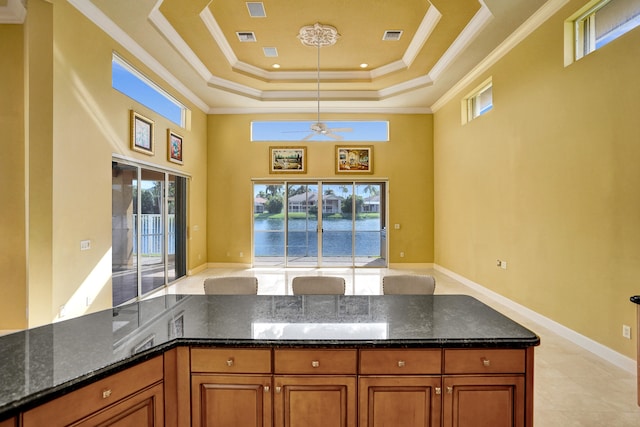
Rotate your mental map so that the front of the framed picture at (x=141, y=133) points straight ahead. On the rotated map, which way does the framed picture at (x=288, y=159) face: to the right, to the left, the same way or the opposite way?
to the right

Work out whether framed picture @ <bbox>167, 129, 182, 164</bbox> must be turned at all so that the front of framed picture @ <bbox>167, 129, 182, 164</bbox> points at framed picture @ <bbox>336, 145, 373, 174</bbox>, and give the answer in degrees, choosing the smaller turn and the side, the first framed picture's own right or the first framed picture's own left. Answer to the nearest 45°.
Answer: approximately 45° to the first framed picture's own left

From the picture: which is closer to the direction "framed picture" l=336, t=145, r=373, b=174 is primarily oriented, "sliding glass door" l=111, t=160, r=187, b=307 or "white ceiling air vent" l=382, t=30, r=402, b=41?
the white ceiling air vent

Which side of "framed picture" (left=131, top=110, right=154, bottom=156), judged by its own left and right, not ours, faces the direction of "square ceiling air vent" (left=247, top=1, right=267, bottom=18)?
front

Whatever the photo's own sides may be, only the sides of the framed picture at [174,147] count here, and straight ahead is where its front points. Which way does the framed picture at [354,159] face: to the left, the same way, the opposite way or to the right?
to the right

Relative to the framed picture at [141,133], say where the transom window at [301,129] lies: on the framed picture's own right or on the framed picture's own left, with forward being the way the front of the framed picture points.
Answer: on the framed picture's own left

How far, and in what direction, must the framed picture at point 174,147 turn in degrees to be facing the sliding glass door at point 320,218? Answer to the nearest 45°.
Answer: approximately 45° to its left

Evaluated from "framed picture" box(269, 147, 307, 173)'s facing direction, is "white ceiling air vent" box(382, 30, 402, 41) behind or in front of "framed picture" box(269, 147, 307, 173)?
in front

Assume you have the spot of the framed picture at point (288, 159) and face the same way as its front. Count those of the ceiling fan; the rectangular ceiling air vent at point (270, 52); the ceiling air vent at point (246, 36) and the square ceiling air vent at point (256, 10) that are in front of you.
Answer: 4

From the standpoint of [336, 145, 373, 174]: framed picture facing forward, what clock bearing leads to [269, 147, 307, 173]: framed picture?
[269, 147, 307, 173]: framed picture is roughly at 3 o'clock from [336, 145, 373, 174]: framed picture.

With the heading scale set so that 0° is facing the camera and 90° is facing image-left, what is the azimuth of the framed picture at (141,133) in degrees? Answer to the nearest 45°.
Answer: approximately 315°

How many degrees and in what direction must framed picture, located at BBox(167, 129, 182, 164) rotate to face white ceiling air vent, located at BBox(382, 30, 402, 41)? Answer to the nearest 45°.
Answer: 0° — it already faces it

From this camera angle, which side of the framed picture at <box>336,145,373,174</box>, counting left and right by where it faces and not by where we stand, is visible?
front

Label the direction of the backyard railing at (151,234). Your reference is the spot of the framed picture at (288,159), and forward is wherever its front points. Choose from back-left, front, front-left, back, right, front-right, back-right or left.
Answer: front-right

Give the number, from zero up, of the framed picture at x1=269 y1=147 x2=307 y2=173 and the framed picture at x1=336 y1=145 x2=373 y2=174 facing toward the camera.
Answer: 2

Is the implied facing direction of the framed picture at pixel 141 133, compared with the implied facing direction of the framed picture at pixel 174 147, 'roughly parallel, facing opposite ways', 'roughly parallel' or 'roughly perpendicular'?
roughly parallel

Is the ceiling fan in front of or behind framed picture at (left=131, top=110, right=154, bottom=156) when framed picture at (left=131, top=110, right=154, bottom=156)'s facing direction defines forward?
in front

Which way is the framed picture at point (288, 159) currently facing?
toward the camera
